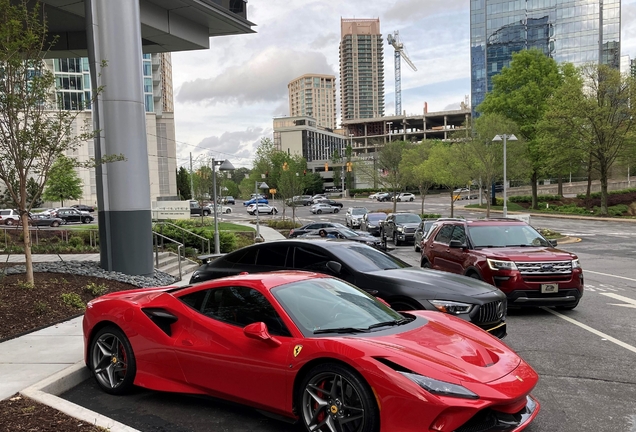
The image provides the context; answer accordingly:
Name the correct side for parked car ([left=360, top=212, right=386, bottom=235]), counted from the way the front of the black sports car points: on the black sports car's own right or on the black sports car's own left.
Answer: on the black sports car's own left

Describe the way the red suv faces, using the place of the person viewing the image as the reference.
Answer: facing the viewer and to the right of the viewer

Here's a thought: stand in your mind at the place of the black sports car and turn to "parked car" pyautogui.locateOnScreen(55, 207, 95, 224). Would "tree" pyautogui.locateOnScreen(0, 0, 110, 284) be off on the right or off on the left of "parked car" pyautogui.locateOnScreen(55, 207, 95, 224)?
left

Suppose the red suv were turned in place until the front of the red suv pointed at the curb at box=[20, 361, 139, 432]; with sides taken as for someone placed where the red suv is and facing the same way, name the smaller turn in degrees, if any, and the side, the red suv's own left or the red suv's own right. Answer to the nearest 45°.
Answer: approximately 90° to the red suv's own right

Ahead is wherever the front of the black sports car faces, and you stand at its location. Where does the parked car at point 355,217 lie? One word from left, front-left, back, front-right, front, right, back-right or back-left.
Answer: back-left

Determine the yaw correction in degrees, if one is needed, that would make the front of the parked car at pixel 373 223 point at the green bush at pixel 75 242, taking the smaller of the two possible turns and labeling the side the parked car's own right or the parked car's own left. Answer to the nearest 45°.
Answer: approximately 90° to the parked car's own right

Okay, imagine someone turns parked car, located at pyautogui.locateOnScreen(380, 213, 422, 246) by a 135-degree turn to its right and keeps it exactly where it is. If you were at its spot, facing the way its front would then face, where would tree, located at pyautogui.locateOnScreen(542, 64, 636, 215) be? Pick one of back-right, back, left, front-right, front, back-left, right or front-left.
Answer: back-right

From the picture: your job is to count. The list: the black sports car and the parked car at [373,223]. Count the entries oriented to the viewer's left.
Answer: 0

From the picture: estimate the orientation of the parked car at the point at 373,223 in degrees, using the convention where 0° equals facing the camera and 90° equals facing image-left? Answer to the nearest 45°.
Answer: approximately 315°

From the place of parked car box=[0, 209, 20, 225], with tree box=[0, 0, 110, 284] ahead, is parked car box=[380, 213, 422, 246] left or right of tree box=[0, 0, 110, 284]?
left
